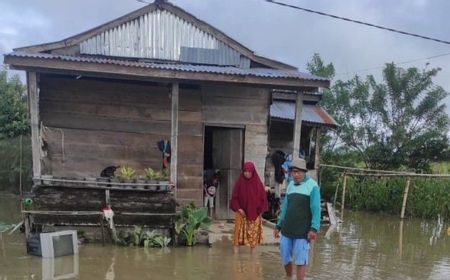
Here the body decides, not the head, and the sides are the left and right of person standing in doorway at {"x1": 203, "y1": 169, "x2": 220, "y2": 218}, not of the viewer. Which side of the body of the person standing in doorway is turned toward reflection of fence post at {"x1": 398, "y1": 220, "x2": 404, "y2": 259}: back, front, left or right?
left

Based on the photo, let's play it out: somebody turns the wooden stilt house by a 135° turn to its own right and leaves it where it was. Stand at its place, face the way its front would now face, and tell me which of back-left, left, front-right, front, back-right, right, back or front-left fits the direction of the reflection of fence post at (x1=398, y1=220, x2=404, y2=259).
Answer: back-right

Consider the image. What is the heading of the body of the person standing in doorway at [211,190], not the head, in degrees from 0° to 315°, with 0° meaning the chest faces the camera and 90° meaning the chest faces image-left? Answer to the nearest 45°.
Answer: approximately 0°

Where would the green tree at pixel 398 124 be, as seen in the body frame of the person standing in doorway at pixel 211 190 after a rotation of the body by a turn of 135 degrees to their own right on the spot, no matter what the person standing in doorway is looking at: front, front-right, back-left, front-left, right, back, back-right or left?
right

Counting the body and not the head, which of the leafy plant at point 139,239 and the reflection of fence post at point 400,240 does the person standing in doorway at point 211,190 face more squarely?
the leafy plant
